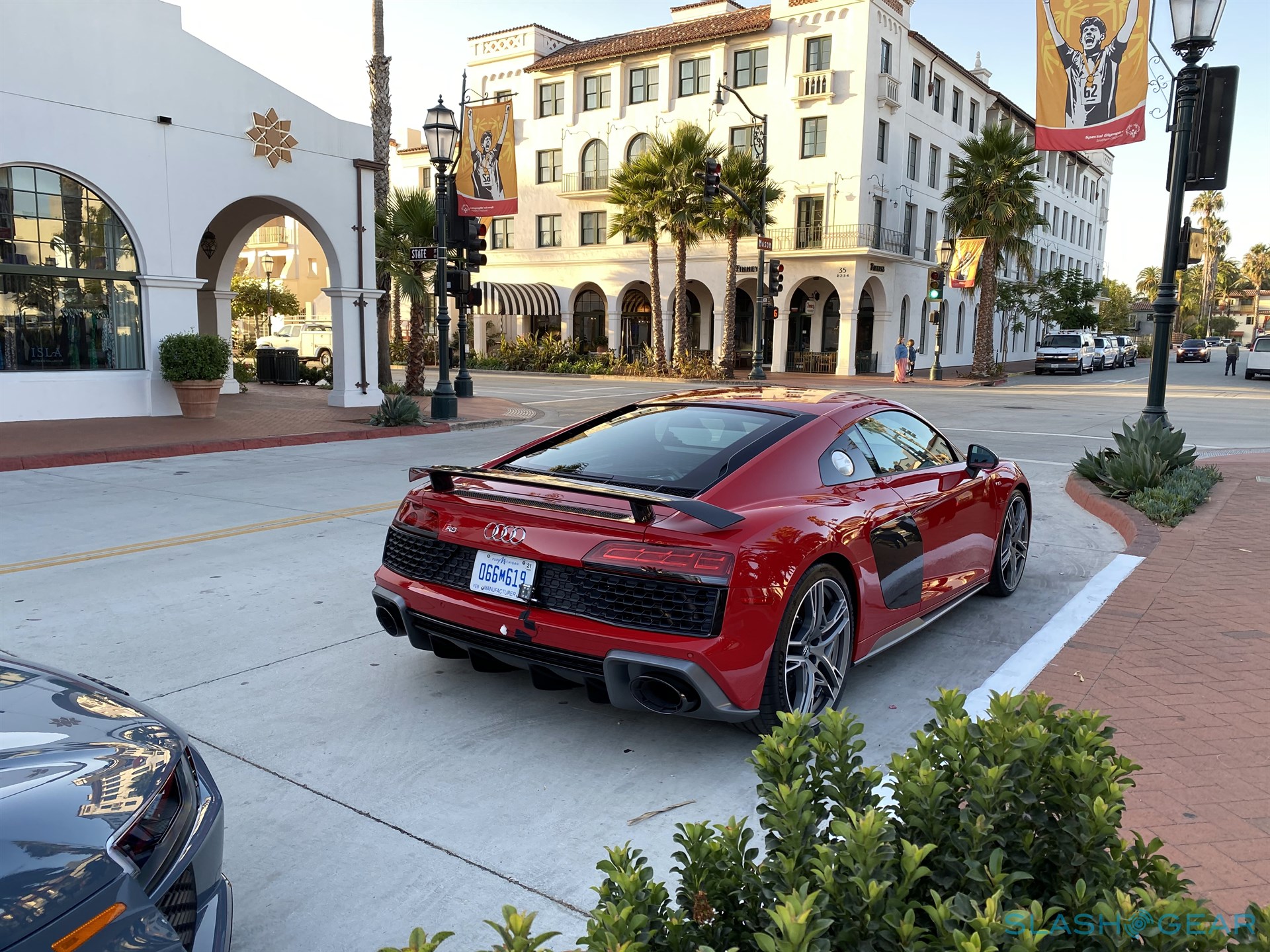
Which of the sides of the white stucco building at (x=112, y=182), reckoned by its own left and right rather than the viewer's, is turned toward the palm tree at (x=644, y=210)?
left

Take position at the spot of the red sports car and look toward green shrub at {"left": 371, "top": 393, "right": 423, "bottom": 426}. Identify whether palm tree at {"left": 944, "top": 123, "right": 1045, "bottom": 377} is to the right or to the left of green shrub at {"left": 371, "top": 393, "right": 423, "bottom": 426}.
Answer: right

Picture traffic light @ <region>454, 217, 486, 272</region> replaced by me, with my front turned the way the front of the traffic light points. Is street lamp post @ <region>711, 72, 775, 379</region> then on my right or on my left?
on my left

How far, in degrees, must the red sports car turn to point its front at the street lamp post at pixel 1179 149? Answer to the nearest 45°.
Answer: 0° — it already faces it

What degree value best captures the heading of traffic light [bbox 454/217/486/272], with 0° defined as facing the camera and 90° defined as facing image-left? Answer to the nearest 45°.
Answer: approximately 315°

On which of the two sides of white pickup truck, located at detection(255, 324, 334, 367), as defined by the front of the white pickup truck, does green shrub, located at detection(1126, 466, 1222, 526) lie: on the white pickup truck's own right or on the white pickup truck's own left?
on the white pickup truck's own left

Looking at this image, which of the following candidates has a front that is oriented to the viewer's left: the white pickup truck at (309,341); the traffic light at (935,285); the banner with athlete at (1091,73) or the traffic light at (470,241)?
the white pickup truck

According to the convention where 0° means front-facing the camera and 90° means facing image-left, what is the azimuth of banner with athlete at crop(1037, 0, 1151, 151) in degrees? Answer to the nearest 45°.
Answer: approximately 0°

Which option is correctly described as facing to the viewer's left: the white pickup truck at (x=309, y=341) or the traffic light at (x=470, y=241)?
the white pickup truck

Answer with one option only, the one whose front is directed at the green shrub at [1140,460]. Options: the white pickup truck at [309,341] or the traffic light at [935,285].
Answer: the traffic light

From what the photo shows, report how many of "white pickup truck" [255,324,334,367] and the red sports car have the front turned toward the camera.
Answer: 0

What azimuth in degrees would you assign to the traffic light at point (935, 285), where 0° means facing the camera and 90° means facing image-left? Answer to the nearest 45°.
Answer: approximately 0°

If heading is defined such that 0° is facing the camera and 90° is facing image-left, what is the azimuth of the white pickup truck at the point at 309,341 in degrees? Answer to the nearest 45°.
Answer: approximately 90°

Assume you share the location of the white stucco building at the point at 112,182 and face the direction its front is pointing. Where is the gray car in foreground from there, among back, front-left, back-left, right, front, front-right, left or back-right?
front-right

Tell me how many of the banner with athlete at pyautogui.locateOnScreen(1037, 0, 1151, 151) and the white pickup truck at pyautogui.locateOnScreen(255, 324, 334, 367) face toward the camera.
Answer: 1

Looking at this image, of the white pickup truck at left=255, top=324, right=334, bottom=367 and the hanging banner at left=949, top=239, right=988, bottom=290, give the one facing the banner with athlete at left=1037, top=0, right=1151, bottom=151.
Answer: the hanging banner

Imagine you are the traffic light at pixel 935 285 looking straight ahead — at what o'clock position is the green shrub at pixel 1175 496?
The green shrub is roughly at 12 o'clock from the traffic light.
